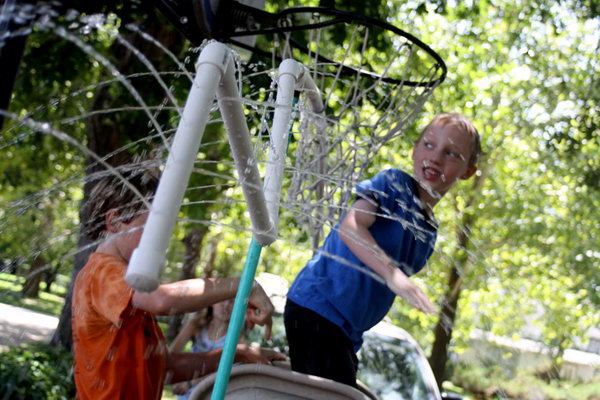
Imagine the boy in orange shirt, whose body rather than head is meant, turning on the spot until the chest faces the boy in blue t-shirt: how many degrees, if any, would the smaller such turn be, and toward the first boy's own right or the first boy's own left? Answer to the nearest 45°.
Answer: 0° — they already face them

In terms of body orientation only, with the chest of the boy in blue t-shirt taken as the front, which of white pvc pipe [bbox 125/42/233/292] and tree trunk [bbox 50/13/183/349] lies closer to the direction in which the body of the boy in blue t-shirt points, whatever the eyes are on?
the white pvc pipe

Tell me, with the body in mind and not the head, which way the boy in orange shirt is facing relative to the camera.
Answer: to the viewer's right

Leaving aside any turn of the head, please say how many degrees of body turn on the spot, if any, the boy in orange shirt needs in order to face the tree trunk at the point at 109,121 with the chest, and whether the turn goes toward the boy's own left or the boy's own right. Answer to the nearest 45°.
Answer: approximately 90° to the boy's own left

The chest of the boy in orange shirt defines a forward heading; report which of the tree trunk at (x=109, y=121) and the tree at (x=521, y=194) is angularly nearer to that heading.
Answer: the tree

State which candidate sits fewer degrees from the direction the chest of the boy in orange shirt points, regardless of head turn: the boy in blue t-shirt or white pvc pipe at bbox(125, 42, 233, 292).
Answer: the boy in blue t-shirt

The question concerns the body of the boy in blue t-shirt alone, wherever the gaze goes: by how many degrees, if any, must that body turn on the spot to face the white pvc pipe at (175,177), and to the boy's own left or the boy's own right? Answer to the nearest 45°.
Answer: approximately 45° to the boy's own right

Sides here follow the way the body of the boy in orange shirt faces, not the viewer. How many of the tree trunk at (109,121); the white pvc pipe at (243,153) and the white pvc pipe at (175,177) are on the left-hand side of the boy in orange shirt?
1
